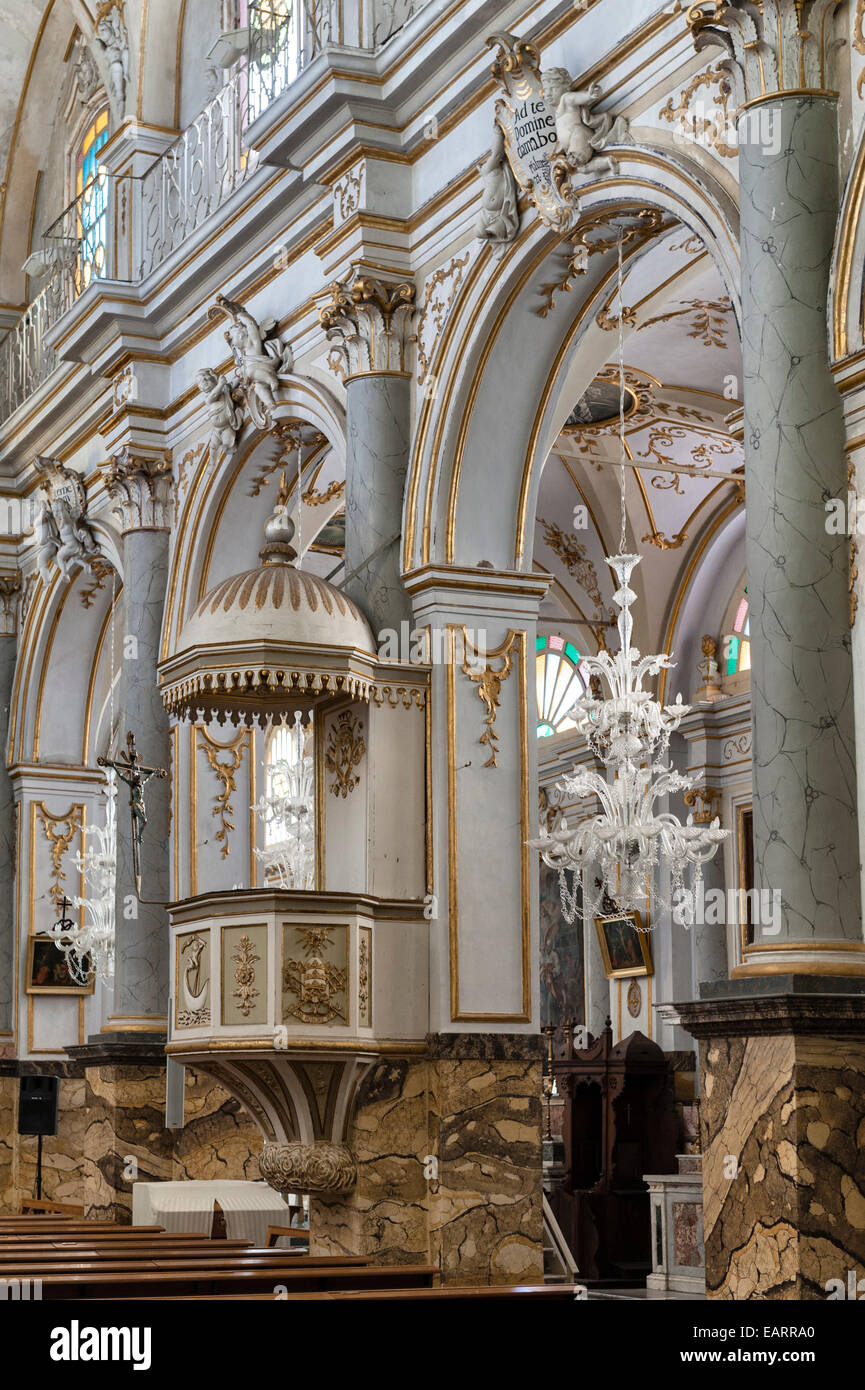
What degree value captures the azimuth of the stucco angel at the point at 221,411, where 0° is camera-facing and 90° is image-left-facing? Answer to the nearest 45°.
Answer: approximately 45°

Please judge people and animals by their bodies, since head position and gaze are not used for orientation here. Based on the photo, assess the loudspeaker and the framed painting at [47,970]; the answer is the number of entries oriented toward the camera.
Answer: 2

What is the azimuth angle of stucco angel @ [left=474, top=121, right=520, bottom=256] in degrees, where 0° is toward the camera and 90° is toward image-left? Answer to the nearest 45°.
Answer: approximately 45°
